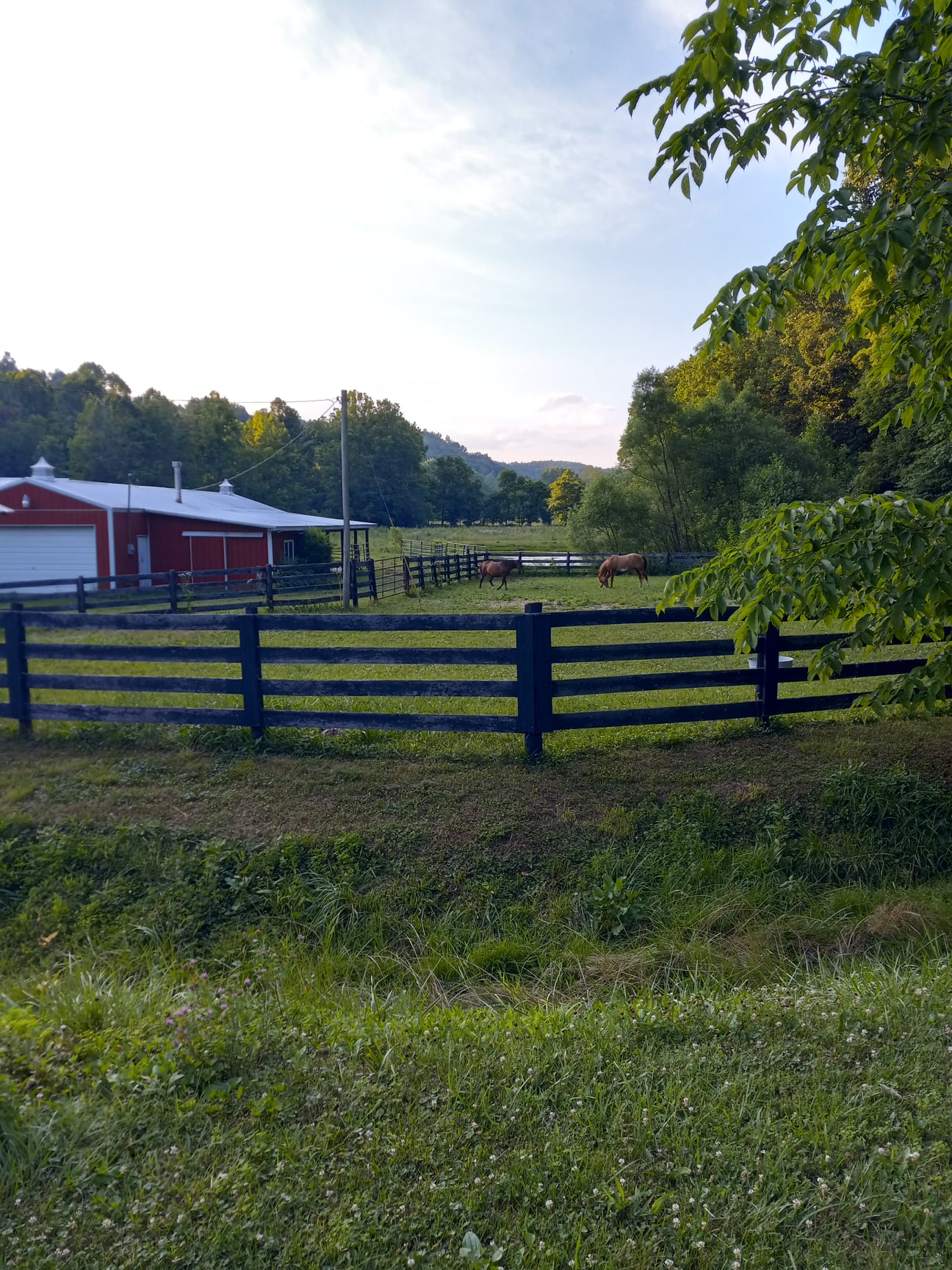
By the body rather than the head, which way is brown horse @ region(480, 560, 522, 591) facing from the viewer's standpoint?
to the viewer's right

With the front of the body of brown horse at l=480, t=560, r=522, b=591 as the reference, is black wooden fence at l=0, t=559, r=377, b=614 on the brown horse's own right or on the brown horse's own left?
on the brown horse's own right

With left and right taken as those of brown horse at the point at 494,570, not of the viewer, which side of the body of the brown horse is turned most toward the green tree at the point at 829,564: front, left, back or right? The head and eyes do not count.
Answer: right

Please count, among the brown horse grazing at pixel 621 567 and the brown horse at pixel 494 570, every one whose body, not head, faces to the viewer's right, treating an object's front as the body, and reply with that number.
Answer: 1

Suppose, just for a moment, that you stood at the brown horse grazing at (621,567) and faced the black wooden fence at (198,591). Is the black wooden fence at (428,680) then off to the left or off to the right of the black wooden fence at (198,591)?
left

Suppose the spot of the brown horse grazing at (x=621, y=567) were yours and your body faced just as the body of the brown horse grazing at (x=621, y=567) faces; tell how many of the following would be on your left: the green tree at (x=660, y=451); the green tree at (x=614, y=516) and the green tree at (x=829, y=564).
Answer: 1

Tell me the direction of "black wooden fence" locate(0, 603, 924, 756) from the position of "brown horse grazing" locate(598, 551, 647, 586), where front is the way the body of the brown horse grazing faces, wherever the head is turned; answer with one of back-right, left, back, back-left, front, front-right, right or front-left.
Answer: left

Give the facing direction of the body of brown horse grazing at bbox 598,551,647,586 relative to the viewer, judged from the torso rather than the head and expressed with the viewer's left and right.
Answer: facing to the left of the viewer

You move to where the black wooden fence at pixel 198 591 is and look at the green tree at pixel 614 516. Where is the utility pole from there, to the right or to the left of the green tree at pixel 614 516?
right

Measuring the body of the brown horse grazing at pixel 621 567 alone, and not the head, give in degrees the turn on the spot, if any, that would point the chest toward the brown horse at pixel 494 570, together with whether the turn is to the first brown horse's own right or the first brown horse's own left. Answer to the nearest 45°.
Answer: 0° — it already faces it
